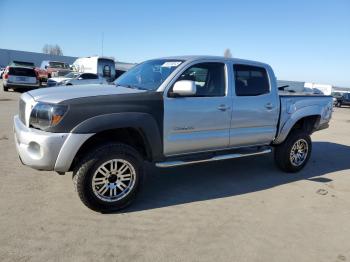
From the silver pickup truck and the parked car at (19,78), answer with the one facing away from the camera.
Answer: the parked car

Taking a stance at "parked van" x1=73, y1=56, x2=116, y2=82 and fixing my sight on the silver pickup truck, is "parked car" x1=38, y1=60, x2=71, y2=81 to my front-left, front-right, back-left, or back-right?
back-right

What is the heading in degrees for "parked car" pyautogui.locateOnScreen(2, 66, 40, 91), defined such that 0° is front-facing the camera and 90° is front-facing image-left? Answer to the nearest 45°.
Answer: approximately 180°

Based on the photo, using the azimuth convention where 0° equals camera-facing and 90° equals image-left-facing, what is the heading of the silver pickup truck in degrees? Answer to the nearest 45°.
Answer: approximately 45°

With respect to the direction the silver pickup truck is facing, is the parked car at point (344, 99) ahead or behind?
behind

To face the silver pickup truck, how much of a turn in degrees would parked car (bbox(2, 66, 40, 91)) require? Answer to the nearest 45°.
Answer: approximately 180°

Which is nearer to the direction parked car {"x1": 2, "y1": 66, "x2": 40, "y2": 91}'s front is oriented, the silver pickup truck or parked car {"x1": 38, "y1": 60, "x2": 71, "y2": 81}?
the parked car

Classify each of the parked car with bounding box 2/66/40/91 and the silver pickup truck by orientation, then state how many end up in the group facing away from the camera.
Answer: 1
